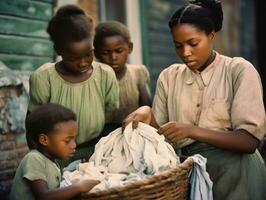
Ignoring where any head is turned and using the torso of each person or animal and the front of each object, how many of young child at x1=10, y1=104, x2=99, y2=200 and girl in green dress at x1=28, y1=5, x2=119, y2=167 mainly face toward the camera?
1

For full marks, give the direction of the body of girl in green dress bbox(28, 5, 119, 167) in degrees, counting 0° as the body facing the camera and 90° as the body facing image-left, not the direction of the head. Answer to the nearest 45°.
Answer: approximately 0°

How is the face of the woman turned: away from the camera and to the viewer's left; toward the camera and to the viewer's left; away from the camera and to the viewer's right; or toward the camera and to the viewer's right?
toward the camera and to the viewer's left

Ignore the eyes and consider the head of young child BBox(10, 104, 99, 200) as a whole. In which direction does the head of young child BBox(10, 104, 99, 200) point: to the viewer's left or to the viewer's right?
to the viewer's right

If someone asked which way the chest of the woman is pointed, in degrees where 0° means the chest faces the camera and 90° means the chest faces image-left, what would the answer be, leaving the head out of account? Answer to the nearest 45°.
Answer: approximately 45°

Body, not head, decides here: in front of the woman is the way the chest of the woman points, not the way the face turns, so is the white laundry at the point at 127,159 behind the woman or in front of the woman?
in front

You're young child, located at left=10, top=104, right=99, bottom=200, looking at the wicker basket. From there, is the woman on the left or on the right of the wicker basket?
left

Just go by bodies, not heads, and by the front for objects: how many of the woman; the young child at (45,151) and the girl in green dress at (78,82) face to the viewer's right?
1

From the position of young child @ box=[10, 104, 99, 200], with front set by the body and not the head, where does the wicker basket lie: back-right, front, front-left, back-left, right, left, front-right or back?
front-right

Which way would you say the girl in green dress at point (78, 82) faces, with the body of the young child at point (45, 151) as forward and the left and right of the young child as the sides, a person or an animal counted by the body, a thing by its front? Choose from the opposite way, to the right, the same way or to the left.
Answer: to the right

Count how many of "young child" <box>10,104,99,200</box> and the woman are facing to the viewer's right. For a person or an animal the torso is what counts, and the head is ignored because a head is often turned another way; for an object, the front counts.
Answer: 1

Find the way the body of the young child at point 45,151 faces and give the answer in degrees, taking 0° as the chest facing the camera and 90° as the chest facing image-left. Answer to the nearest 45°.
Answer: approximately 270°

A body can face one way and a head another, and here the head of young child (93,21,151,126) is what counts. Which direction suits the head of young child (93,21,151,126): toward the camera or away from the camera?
toward the camera
